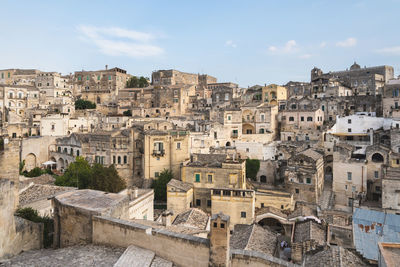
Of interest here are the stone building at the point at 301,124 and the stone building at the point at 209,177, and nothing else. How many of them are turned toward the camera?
2

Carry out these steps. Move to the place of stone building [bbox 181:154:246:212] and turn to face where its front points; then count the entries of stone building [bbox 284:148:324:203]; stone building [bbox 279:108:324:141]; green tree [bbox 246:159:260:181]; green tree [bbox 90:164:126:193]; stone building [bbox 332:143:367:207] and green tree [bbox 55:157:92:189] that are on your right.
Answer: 2

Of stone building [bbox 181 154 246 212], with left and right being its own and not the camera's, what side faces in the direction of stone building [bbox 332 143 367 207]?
left

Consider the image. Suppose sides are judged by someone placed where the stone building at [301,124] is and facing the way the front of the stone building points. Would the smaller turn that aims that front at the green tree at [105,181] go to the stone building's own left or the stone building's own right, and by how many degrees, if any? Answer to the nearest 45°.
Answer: approximately 45° to the stone building's own right

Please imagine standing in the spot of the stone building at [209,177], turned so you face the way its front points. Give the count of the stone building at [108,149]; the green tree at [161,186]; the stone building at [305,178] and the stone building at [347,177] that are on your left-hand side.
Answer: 2

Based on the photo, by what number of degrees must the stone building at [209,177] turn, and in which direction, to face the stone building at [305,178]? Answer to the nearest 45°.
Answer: approximately 90° to its left

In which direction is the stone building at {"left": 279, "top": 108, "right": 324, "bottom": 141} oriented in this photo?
toward the camera

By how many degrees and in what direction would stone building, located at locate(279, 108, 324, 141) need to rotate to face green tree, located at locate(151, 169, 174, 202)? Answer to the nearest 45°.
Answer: approximately 45° to its right

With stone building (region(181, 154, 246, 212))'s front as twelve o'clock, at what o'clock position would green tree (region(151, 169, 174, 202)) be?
The green tree is roughly at 4 o'clock from the stone building.

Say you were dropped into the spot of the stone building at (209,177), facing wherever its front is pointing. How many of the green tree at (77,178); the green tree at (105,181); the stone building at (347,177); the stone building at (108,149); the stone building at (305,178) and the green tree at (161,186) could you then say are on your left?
2

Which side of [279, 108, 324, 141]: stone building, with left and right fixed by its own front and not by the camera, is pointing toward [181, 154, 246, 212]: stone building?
front

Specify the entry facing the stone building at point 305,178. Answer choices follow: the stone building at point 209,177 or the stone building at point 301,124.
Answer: the stone building at point 301,124

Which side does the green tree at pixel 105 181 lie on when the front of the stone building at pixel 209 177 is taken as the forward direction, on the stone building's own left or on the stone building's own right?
on the stone building's own right

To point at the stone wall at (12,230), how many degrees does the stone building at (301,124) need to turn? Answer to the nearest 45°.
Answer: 0° — it already faces it

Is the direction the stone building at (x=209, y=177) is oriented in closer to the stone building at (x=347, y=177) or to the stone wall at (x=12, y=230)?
the stone wall

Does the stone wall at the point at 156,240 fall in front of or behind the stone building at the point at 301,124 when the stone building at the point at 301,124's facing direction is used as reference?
in front

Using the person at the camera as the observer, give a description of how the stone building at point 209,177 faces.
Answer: facing the viewer
